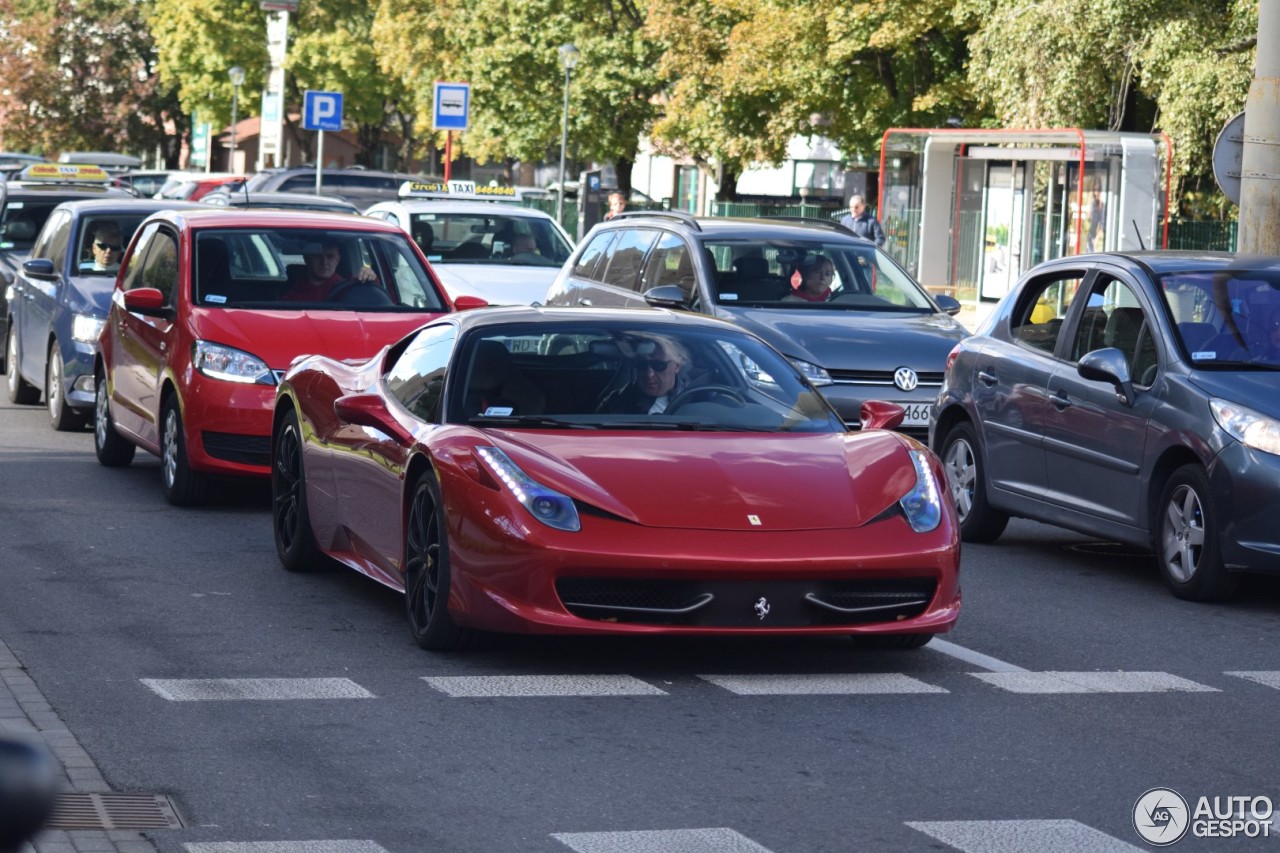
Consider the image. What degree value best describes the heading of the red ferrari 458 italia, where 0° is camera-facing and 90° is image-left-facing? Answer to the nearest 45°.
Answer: approximately 315°

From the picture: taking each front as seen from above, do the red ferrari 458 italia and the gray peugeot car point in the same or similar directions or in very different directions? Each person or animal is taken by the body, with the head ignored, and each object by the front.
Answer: same or similar directions

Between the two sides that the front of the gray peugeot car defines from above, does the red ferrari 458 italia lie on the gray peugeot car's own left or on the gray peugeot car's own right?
on the gray peugeot car's own right

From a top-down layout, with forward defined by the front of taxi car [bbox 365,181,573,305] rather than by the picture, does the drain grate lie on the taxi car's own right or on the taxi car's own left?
on the taxi car's own right

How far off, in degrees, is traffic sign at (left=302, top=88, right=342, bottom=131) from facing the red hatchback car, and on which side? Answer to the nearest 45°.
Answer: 0° — it already faces it

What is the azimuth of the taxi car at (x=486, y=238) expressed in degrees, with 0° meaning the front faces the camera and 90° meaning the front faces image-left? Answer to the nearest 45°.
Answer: approximately 315°

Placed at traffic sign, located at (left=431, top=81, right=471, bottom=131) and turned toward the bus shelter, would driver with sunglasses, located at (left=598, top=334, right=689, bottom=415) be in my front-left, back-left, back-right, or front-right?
front-right

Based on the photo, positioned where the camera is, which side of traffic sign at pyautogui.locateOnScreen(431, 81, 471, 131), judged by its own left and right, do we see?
front

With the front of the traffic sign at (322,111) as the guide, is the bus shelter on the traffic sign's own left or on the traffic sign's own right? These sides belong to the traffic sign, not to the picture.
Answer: on the traffic sign's own left

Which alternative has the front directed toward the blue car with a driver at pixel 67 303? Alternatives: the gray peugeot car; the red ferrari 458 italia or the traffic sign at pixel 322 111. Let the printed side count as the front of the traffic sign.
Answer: the traffic sign

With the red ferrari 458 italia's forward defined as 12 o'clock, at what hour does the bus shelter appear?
The bus shelter is roughly at 8 o'clock from the red ferrari 458 italia.

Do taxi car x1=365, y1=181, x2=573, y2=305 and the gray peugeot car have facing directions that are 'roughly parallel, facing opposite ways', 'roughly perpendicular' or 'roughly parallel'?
roughly parallel

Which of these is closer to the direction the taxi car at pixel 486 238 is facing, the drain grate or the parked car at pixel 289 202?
the drain grate

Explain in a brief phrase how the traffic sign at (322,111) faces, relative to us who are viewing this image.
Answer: facing the viewer

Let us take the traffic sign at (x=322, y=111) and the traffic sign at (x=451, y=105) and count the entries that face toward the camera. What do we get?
2

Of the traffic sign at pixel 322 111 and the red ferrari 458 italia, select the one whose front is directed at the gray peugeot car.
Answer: the traffic sign

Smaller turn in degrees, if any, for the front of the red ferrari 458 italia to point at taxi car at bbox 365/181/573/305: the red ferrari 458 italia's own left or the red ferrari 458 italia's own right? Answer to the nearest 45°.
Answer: approximately 135° to the red ferrari 458 italia's own left

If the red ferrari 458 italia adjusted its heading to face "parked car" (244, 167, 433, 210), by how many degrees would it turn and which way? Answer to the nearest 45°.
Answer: approximately 135° to its left

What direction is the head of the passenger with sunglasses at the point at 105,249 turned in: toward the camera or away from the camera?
toward the camera
